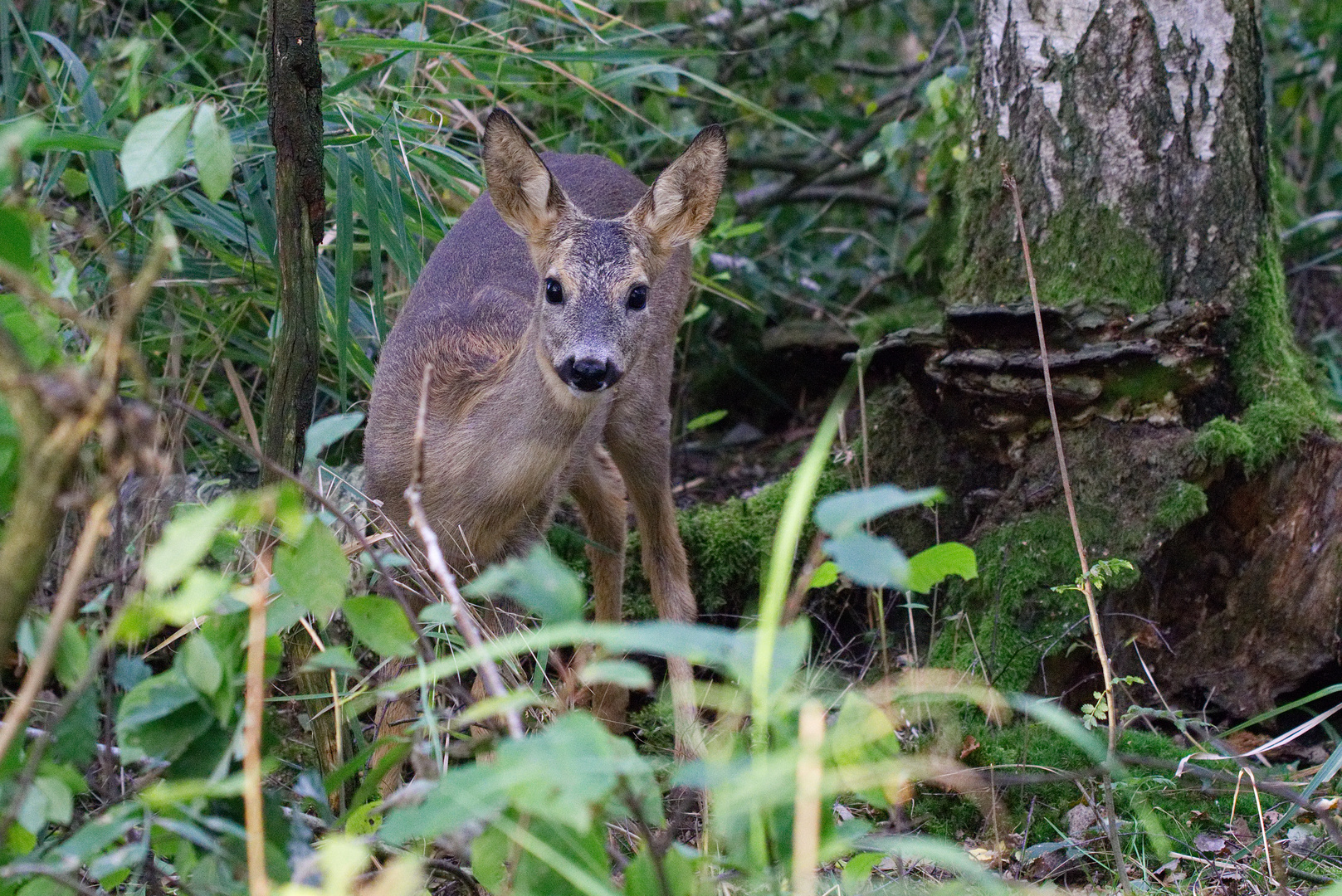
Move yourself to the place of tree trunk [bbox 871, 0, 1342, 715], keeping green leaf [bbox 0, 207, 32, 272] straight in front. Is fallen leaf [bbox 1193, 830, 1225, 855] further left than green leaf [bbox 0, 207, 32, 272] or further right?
left

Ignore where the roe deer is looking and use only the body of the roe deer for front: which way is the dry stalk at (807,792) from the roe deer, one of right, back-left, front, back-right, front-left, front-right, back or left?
front-left

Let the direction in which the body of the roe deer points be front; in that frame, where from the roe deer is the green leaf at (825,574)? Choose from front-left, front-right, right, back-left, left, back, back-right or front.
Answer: front-left
